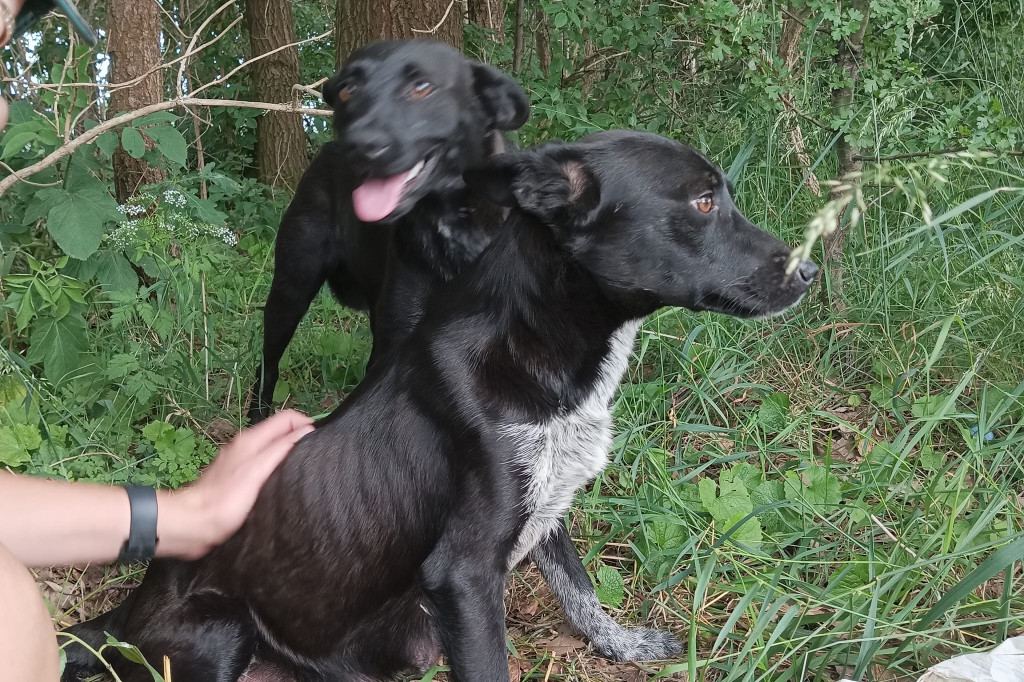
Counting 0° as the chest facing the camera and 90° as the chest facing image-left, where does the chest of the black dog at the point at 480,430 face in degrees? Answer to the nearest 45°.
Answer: approximately 270°

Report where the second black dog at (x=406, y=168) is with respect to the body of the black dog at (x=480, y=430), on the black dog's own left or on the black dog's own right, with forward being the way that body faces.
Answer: on the black dog's own left

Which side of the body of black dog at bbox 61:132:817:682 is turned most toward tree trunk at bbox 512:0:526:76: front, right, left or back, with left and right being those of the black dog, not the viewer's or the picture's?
left

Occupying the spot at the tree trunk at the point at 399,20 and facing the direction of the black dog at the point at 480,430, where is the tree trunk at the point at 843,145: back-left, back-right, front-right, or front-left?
front-left

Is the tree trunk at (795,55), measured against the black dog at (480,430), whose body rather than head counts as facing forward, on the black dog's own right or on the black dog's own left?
on the black dog's own left

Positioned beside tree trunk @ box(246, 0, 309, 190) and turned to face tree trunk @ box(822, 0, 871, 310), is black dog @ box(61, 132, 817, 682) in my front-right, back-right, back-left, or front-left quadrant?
front-right

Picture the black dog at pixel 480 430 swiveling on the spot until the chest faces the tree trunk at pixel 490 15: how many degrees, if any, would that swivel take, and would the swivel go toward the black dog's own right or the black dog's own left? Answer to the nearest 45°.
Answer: approximately 90° to the black dog's own left

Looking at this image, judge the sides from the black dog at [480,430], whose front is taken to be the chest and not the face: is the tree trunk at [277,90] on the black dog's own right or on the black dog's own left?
on the black dog's own left
